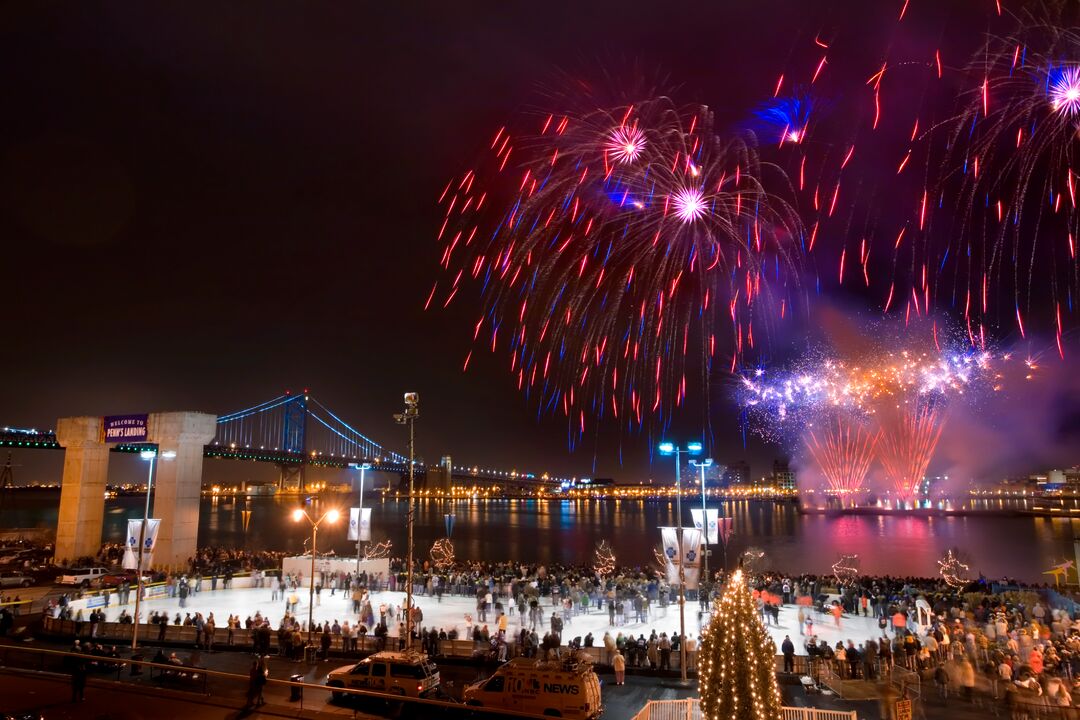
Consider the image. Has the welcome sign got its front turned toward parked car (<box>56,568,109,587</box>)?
yes

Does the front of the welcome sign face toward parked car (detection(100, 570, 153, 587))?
yes

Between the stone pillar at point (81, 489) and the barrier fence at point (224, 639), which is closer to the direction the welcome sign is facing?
the barrier fence

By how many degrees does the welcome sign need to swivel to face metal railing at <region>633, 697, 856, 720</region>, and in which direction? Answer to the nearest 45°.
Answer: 0° — it already faces it

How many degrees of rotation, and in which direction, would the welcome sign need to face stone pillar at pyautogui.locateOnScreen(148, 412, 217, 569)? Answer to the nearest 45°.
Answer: approximately 45° to its left

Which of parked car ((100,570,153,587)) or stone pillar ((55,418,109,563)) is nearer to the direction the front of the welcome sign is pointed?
the parked car

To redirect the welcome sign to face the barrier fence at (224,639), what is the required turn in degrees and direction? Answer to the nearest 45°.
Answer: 0° — it already faces it

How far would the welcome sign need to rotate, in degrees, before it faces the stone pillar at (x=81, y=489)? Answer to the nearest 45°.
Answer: approximately 135° to its right

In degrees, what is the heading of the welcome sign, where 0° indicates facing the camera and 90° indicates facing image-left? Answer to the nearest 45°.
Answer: approximately 0°
